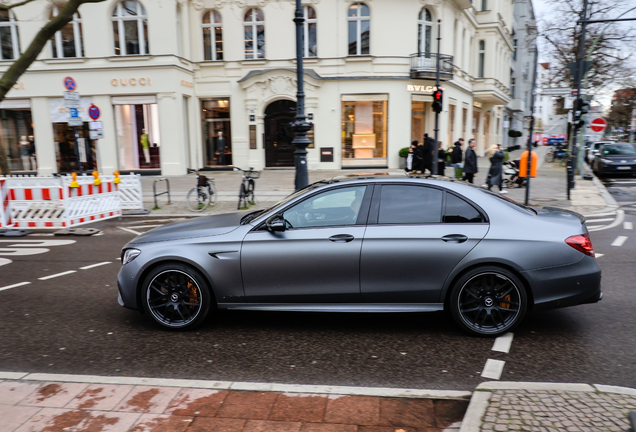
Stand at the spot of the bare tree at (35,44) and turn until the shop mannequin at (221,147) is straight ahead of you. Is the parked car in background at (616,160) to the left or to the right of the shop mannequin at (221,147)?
right

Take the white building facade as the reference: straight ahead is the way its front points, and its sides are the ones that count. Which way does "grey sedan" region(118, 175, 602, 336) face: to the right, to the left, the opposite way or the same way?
to the right

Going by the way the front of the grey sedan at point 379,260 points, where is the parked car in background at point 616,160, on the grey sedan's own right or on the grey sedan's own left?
on the grey sedan's own right

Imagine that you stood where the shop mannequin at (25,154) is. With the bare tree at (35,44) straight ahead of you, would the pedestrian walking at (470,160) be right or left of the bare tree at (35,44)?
left

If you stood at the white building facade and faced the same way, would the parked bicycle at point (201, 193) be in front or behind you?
in front

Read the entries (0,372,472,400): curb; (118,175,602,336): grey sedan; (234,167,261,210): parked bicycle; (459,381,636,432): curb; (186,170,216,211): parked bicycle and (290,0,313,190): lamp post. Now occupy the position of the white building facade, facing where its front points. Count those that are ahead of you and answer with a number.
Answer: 6

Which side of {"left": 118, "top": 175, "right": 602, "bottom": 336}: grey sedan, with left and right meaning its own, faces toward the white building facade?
right

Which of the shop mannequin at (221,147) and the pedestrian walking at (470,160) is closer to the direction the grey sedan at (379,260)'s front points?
the shop mannequin

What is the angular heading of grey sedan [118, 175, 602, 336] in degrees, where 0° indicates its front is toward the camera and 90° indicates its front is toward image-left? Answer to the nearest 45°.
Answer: approximately 90°

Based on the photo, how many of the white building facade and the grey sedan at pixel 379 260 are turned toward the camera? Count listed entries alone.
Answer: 1

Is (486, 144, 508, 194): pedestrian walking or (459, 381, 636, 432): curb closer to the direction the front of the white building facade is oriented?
the curb

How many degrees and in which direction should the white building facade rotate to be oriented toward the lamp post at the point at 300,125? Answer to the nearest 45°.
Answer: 0° — it already faces it

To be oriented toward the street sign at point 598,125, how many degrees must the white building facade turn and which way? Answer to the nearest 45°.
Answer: approximately 45° to its left

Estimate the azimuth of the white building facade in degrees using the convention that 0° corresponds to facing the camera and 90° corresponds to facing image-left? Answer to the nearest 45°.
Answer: approximately 0°

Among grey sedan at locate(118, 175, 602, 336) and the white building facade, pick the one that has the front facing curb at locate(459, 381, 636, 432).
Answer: the white building facade
